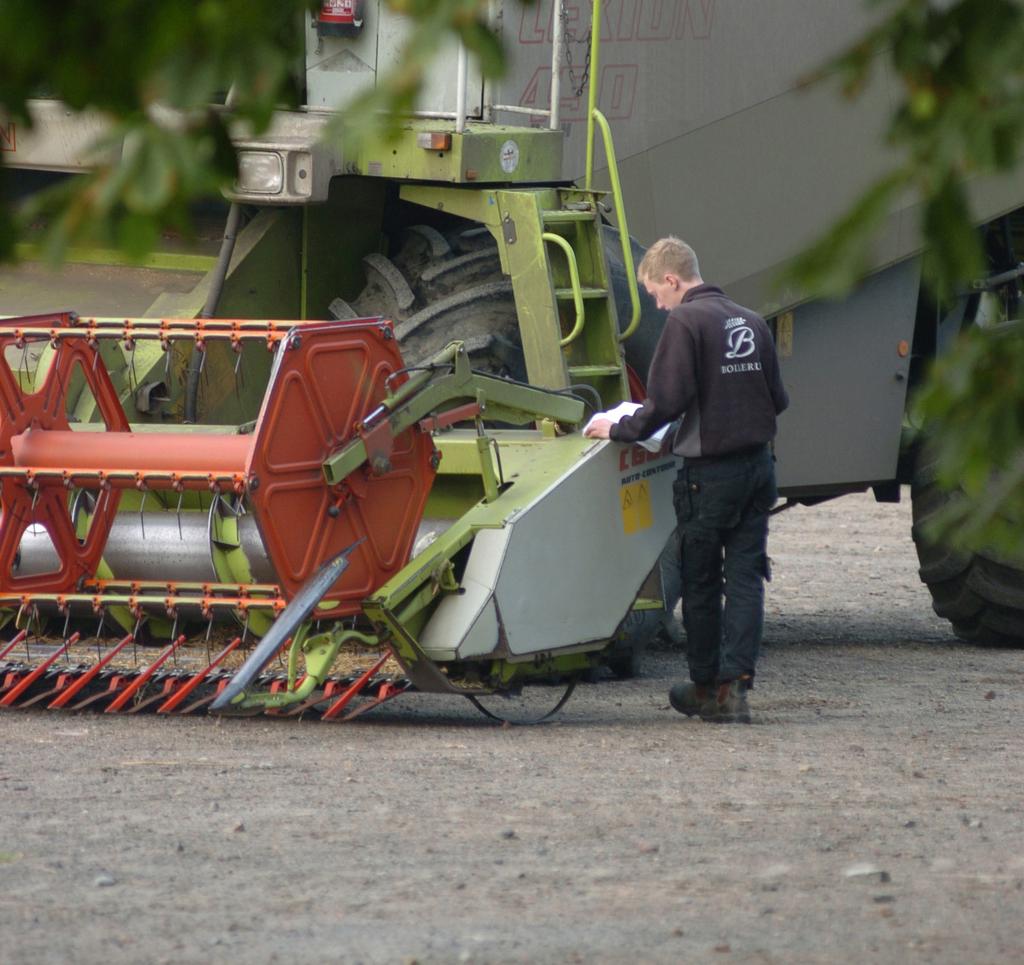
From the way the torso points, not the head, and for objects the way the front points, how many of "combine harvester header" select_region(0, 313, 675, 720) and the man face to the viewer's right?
0

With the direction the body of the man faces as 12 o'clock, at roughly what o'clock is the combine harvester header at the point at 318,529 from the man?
The combine harvester header is roughly at 10 o'clock from the man.

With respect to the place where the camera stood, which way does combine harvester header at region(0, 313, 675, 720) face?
facing the viewer and to the left of the viewer

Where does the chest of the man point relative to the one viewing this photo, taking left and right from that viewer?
facing away from the viewer and to the left of the viewer

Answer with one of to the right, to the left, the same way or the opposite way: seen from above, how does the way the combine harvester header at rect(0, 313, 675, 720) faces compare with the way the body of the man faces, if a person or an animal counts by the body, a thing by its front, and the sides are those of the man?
to the left

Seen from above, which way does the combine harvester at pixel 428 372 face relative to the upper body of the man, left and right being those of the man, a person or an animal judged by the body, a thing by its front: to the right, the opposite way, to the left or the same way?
to the left
